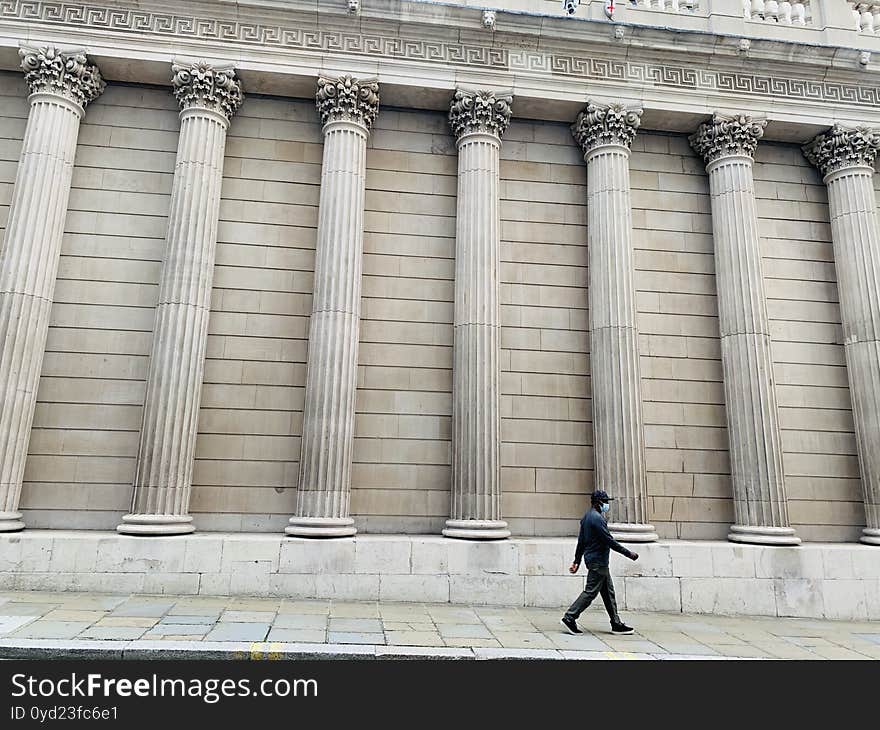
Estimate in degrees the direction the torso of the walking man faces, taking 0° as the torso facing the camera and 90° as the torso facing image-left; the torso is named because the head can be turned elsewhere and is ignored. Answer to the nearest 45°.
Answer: approximately 270°
